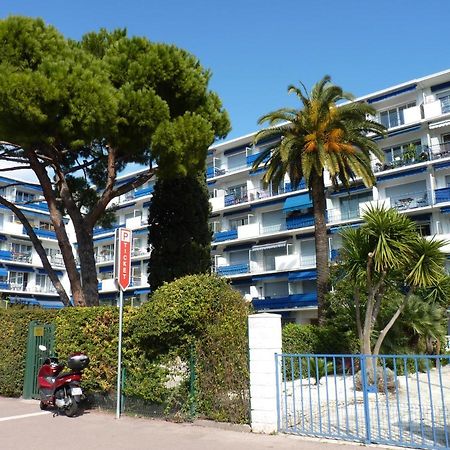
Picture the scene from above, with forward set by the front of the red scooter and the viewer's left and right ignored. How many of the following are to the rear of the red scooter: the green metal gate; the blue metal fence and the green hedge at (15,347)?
1

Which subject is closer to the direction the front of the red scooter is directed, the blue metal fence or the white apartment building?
the white apartment building

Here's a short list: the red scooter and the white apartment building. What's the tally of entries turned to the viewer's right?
0

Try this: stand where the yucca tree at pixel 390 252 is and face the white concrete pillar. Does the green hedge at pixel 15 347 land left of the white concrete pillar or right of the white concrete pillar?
right

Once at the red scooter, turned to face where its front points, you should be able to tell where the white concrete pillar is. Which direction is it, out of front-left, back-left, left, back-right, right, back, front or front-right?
back

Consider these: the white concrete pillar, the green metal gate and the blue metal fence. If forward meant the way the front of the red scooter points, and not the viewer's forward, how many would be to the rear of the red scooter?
2

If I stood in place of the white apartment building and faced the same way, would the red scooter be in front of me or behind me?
in front

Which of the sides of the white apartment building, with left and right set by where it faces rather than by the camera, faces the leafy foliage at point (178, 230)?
front

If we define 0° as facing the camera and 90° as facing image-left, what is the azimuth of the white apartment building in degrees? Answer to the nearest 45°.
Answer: approximately 45°

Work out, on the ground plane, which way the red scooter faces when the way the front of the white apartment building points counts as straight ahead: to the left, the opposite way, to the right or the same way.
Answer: to the right

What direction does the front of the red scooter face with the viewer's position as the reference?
facing away from the viewer and to the left of the viewer

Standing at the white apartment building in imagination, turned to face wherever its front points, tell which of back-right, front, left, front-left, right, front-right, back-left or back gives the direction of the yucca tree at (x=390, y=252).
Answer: front-left
